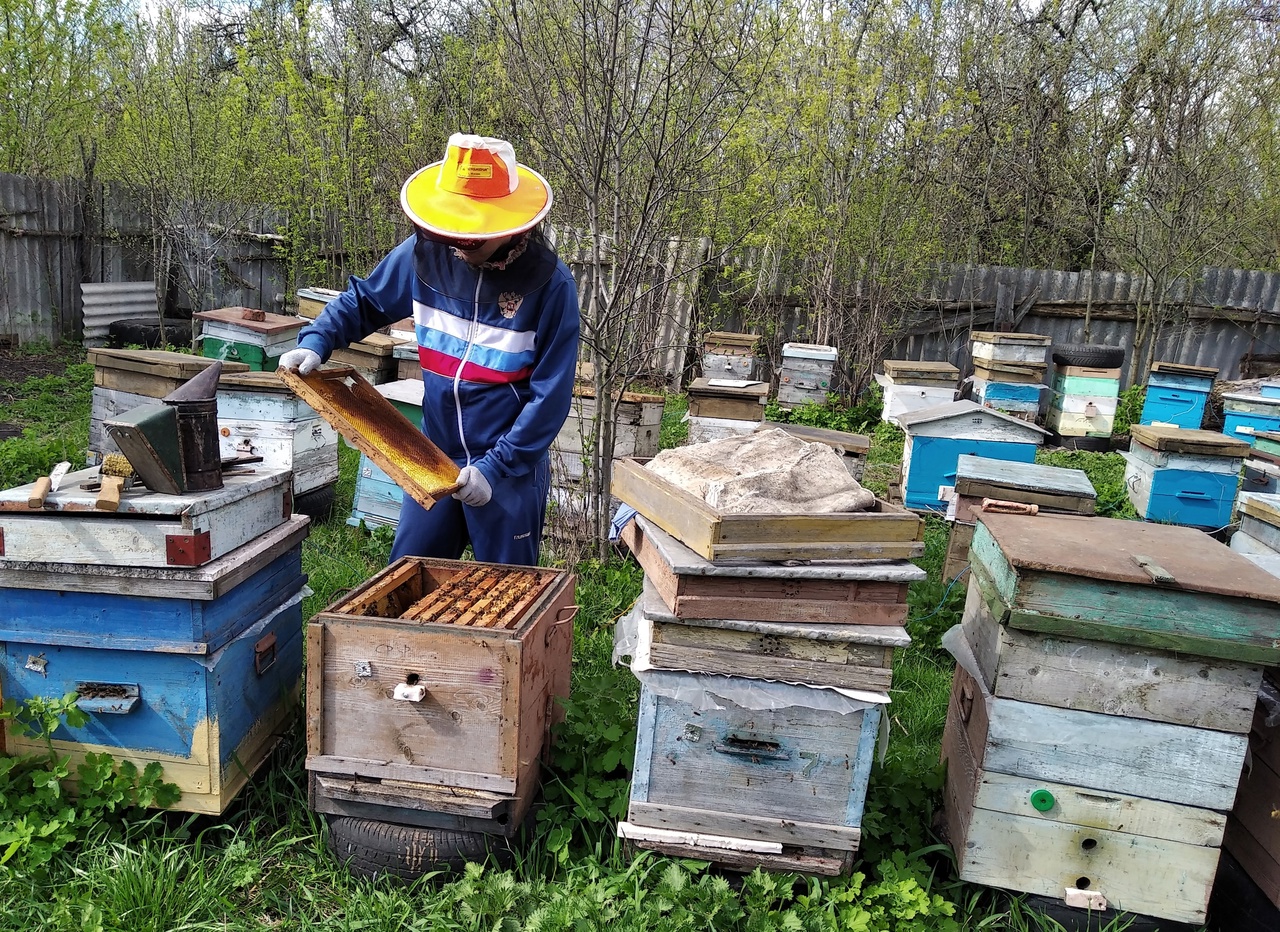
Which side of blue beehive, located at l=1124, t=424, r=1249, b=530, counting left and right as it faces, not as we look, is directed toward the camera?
front

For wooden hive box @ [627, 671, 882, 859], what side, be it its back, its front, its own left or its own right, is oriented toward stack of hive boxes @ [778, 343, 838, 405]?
back

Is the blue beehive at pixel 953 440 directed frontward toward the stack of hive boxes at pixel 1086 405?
no

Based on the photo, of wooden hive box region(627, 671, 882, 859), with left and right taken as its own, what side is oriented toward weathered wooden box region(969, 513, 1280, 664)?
left

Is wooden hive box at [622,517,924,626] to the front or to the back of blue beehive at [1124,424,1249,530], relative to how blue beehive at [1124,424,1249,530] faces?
to the front

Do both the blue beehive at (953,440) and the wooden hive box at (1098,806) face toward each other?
no

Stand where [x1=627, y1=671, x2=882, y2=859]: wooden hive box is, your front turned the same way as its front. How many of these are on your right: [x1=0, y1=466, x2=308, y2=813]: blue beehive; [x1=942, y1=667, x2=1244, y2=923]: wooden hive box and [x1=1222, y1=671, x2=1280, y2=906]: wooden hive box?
1

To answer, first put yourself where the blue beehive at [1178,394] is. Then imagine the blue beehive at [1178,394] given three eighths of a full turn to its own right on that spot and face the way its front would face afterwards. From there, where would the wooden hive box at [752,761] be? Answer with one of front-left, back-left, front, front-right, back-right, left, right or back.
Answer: back-left

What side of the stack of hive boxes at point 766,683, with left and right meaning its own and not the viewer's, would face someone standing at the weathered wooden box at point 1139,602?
left

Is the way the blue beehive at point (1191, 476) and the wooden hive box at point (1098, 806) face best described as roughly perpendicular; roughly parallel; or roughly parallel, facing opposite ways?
roughly parallel

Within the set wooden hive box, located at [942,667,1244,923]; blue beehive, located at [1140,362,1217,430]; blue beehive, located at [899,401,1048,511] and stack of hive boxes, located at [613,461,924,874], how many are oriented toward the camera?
4

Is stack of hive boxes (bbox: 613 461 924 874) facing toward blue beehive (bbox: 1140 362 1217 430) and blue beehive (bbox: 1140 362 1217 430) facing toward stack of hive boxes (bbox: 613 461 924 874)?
no

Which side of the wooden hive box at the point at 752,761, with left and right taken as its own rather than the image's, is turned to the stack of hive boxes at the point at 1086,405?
back

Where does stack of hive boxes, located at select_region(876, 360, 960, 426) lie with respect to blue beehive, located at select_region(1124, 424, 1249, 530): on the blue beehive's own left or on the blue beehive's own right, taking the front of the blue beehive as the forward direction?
on the blue beehive's own right

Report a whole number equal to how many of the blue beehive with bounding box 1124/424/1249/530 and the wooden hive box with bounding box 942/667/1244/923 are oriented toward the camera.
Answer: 2

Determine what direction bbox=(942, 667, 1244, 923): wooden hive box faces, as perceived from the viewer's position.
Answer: facing the viewer

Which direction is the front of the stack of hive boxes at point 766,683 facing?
toward the camera

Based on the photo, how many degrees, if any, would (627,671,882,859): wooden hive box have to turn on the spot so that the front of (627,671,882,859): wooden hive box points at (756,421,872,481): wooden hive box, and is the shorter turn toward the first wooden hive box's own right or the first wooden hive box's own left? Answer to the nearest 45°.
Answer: approximately 180°

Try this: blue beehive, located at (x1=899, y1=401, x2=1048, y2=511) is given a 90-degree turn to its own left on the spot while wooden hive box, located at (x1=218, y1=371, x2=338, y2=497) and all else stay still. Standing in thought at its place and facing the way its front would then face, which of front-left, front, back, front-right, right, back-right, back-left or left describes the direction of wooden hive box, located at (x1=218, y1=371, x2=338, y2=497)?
back-right

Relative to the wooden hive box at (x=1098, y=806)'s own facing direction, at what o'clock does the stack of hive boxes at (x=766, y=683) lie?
The stack of hive boxes is roughly at 2 o'clock from the wooden hive box.

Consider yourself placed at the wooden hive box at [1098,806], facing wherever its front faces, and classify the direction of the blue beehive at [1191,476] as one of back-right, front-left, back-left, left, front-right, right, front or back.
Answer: back

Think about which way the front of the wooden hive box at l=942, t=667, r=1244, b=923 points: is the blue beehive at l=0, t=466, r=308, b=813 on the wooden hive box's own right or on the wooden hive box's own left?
on the wooden hive box's own right
